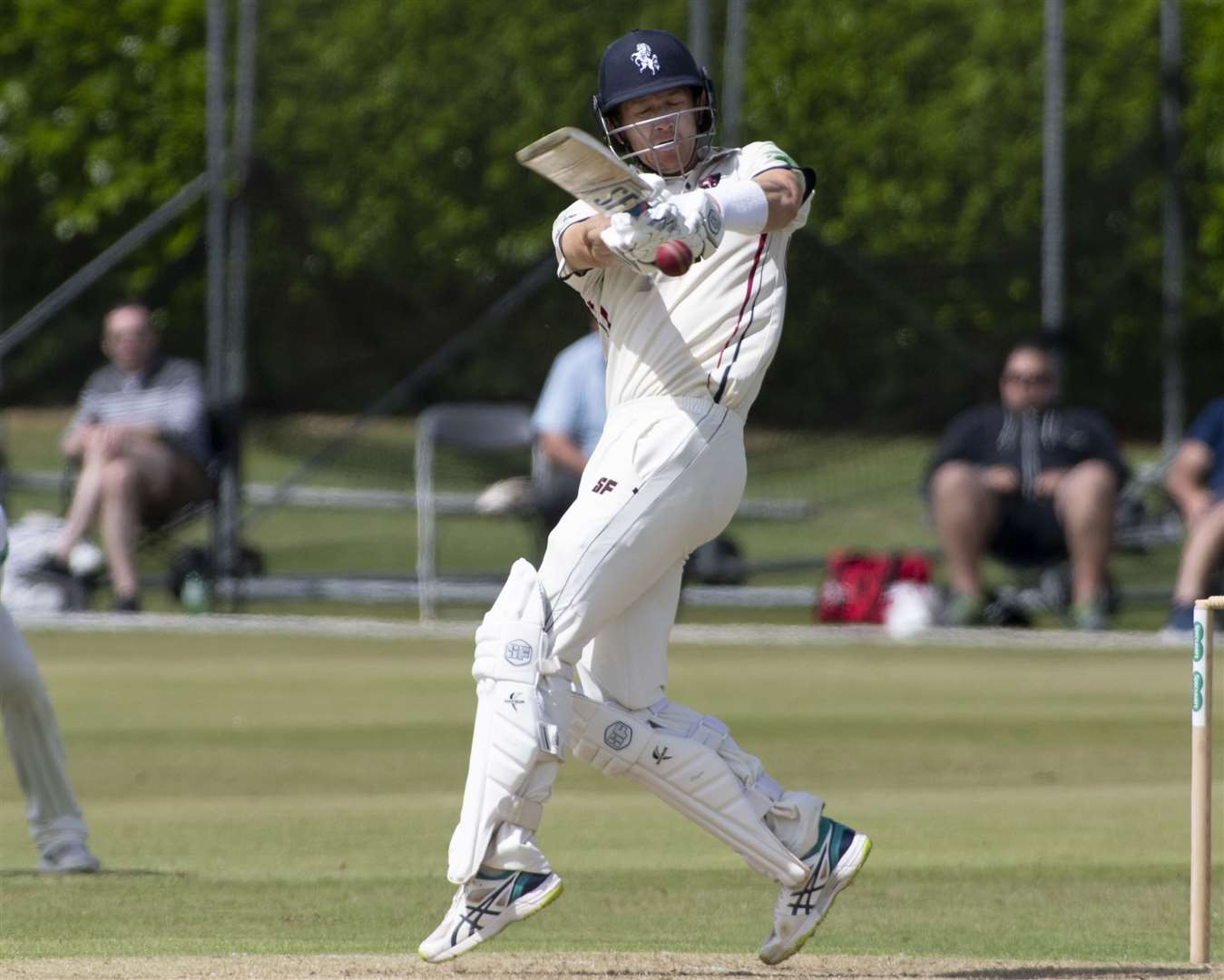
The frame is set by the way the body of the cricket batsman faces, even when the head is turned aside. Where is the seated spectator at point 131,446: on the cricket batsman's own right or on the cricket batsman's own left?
on the cricket batsman's own right

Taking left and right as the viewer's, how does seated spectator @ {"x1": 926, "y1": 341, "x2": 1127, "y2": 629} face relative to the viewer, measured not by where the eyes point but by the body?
facing the viewer

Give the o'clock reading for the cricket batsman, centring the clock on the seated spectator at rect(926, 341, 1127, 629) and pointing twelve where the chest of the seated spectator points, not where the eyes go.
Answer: The cricket batsman is roughly at 12 o'clock from the seated spectator.

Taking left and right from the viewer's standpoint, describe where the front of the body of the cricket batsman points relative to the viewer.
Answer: facing the viewer and to the left of the viewer

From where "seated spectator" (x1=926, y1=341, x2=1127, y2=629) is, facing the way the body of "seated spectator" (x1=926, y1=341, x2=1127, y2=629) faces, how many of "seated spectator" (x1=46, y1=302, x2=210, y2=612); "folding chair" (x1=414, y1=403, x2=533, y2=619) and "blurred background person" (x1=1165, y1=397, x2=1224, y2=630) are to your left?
1

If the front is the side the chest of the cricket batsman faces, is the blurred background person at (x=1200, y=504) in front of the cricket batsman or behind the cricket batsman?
behind

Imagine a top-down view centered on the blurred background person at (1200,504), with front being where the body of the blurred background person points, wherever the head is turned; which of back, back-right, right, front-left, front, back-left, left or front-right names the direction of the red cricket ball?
front

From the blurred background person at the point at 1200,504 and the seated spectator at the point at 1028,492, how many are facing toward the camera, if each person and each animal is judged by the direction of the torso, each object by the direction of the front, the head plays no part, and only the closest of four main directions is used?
2

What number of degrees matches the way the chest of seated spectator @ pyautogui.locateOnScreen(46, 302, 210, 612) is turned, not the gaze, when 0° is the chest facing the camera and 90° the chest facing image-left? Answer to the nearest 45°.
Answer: approximately 45°
